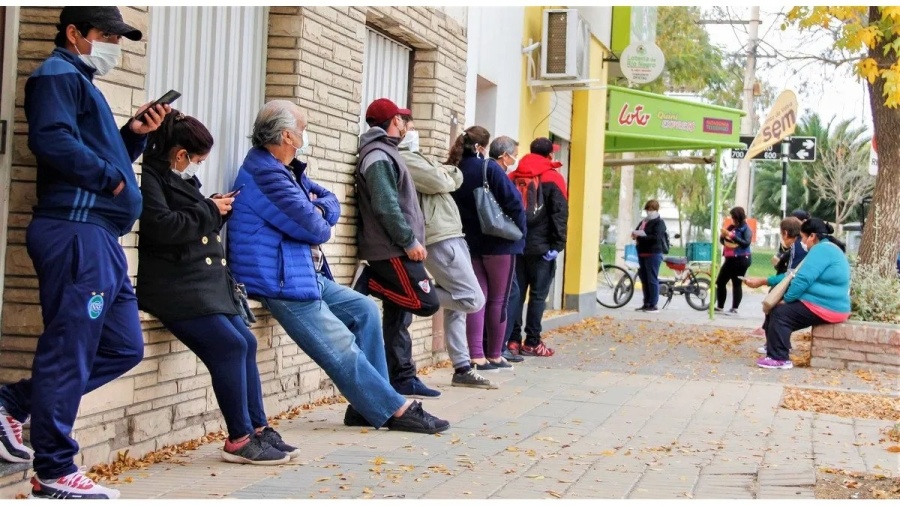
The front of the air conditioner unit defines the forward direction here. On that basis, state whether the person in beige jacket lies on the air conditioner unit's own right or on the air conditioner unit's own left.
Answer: on the air conditioner unit's own right

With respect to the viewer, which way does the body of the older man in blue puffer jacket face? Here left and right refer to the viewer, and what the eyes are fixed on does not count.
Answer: facing to the right of the viewer

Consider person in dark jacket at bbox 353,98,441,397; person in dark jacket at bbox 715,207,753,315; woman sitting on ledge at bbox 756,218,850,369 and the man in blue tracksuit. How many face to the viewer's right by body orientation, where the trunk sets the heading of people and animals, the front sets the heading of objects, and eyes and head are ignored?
2

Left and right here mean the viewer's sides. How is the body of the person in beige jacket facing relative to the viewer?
facing to the right of the viewer

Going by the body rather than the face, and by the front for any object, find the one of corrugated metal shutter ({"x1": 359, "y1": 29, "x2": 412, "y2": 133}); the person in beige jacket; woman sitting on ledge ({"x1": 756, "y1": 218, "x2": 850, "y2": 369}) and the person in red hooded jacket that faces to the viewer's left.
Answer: the woman sitting on ledge

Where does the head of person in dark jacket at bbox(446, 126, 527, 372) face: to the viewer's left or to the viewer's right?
to the viewer's right

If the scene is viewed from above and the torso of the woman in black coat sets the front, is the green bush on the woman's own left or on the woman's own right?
on the woman's own left

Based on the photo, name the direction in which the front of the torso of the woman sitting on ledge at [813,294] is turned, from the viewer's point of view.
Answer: to the viewer's left

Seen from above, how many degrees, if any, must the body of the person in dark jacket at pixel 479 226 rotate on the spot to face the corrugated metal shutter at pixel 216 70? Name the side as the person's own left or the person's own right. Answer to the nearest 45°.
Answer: approximately 135° to the person's own right

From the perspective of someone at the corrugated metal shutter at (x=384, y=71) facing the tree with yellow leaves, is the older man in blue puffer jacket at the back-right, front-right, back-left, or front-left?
back-right
